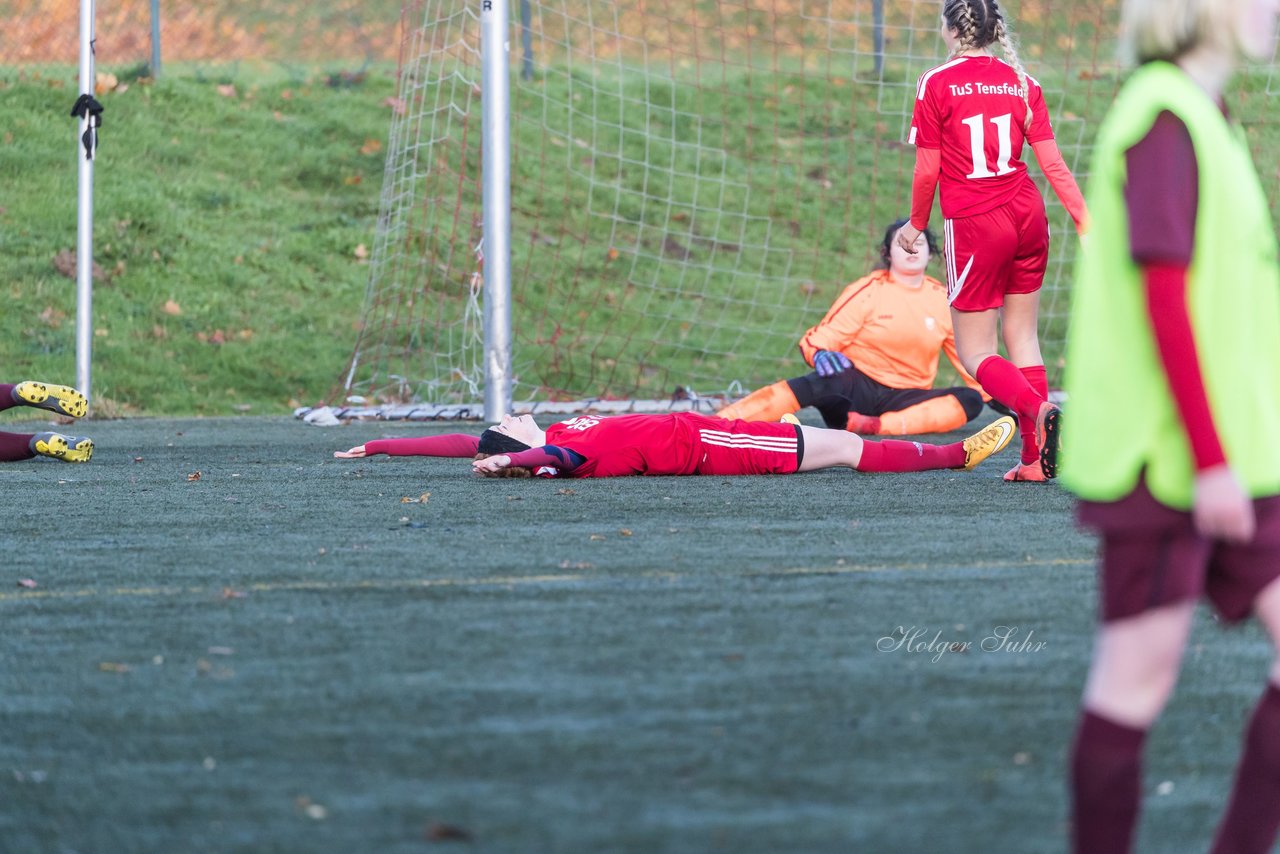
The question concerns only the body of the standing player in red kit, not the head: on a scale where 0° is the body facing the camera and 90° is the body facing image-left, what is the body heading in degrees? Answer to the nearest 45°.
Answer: approximately 135°

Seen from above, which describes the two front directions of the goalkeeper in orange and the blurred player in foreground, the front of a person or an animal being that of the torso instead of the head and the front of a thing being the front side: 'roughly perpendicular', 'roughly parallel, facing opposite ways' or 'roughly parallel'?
roughly perpendicular

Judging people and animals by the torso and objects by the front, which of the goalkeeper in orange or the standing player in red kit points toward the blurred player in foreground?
the goalkeeper in orange

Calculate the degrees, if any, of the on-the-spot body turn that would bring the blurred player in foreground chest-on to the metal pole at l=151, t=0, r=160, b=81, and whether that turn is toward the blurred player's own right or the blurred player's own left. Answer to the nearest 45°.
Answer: approximately 135° to the blurred player's own left

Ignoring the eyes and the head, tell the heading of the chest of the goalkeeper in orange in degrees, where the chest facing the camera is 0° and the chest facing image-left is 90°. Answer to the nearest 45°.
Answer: approximately 0°

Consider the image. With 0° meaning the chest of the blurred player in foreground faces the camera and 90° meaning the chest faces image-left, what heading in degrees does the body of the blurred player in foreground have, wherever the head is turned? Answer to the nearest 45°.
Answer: approximately 270°

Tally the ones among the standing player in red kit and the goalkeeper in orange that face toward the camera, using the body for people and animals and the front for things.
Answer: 1

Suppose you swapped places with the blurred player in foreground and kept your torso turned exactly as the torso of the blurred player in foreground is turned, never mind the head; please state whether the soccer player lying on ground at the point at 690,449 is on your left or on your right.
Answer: on your left
